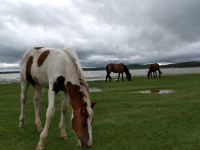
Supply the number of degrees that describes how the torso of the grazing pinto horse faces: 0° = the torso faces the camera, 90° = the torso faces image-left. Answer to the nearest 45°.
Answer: approximately 315°
